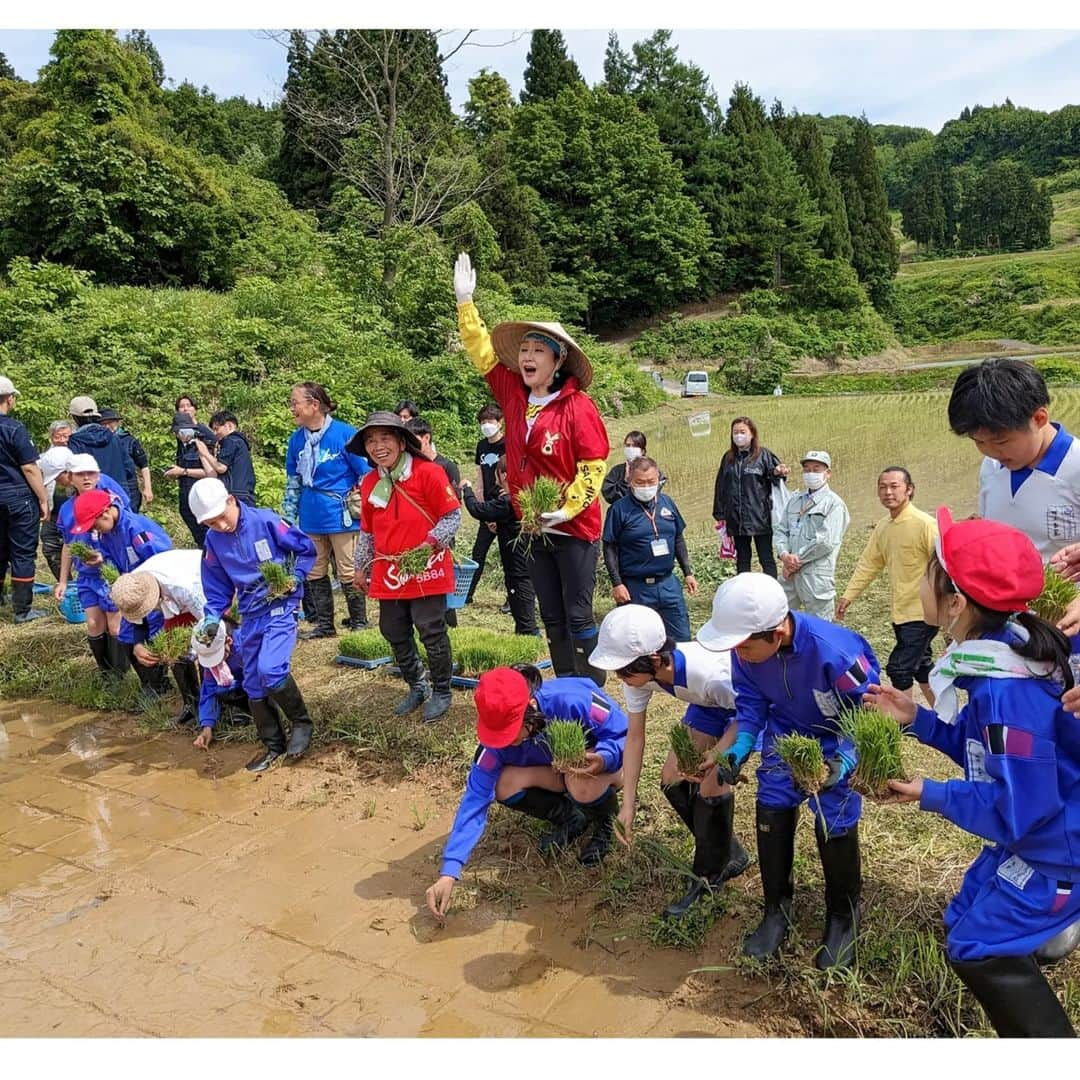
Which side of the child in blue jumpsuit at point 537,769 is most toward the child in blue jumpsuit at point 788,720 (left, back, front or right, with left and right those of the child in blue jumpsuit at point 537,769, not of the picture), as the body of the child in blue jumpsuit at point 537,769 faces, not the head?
left

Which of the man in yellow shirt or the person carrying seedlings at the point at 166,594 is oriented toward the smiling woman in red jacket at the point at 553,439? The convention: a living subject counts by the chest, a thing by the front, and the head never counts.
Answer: the man in yellow shirt

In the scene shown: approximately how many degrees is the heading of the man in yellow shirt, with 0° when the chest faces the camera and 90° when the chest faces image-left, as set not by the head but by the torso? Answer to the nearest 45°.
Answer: approximately 45°

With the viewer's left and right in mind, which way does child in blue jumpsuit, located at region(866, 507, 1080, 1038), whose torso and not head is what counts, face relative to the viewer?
facing to the left of the viewer

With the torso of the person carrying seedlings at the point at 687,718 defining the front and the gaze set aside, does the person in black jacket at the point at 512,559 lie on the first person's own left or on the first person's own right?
on the first person's own right

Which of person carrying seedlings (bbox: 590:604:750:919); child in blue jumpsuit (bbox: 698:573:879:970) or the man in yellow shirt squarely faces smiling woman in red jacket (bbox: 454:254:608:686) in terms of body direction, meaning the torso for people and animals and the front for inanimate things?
the man in yellow shirt

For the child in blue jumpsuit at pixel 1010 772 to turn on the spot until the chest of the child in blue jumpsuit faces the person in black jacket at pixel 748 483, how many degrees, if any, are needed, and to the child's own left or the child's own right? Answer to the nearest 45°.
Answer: approximately 90° to the child's own right

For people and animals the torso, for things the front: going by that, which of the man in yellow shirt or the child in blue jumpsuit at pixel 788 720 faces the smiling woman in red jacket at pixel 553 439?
the man in yellow shirt

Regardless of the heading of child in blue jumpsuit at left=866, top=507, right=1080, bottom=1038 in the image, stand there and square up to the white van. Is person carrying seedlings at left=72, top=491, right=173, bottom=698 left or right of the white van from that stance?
left

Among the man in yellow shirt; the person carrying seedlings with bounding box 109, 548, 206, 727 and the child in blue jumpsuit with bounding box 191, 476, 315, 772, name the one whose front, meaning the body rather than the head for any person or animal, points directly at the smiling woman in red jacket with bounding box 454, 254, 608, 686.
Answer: the man in yellow shirt

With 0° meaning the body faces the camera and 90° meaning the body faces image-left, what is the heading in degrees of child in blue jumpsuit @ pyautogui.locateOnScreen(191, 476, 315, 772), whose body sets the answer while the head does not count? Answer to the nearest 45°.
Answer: approximately 45°
